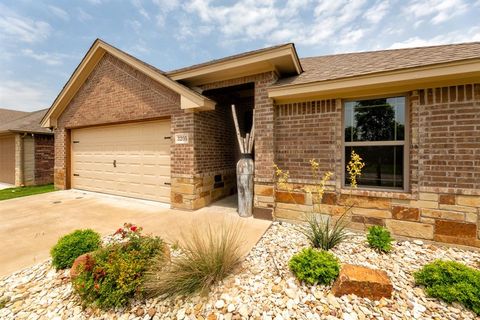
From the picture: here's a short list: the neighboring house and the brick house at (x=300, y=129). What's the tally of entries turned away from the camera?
0

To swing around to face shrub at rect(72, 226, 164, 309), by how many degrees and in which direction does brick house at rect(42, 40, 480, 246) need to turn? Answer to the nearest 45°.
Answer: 0° — it already faces it

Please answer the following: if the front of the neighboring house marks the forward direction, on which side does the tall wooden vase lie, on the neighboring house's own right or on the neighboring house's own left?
on the neighboring house's own left

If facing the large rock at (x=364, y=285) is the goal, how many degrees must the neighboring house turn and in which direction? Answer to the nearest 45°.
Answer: approximately 45° to its left

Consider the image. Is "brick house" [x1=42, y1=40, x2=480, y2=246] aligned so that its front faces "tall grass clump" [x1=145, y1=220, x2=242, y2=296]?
yes

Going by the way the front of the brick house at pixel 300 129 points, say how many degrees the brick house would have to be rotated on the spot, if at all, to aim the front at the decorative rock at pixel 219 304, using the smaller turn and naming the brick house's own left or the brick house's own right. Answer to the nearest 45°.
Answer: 0° — it already faces it

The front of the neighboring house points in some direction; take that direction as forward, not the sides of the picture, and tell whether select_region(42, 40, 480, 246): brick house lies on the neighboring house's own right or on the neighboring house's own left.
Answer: on the neighboring house's own left

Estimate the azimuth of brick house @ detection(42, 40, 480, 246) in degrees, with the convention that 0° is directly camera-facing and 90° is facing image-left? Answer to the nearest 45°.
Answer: approximately 45°

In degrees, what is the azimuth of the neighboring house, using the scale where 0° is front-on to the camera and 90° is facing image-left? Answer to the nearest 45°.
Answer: approximately 45°

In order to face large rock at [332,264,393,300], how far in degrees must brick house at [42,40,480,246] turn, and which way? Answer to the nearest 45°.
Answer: approximately 45° to its left

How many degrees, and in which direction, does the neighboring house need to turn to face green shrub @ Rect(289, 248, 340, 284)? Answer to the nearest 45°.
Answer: approximately 45° to its left
